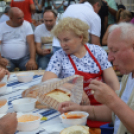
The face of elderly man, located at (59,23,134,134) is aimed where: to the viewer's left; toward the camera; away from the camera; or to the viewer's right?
to the viewer's left

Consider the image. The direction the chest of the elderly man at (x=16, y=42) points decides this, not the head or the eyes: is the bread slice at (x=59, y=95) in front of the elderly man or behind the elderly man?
in front

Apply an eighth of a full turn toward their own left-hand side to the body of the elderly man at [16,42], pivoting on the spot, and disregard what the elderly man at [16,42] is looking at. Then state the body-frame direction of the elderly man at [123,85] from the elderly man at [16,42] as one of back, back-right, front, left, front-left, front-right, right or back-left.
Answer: front-right

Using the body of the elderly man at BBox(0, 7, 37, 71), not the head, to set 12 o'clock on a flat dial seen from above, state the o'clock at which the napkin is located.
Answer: The napkin is roughly at 12 o'clock from the elderly man.

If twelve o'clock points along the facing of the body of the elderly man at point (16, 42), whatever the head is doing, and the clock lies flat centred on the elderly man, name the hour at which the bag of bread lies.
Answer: The bag of bread is roughly at 12 o'clock from the elderly man.

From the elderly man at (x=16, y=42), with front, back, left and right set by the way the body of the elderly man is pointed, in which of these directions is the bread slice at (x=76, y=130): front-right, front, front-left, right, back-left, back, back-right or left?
front

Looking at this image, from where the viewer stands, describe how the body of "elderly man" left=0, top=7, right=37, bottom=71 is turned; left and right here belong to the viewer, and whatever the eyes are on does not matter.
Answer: facing the viewer
